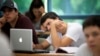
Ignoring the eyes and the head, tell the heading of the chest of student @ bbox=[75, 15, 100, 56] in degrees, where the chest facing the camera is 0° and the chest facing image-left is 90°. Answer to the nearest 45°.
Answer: approximately 45°

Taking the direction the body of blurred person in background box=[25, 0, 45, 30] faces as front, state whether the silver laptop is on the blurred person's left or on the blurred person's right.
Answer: on the blurred person's right

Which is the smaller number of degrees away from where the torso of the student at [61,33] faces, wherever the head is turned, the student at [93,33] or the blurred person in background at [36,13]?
the student

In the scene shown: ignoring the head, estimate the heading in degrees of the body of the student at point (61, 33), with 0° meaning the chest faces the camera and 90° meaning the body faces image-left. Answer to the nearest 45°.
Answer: approximately 45°

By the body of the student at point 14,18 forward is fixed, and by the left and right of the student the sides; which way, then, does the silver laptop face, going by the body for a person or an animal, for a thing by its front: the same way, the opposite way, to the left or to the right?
the opposite way

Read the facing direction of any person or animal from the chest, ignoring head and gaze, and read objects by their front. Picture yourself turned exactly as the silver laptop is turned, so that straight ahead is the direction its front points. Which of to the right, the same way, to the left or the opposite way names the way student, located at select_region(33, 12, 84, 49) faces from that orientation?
the opposite way

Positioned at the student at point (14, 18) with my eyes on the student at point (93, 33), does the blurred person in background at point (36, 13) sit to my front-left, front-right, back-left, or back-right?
back-left

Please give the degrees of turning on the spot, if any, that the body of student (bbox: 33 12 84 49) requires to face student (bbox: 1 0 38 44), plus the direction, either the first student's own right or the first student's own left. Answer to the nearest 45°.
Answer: approximately 45° to the first student's own right
